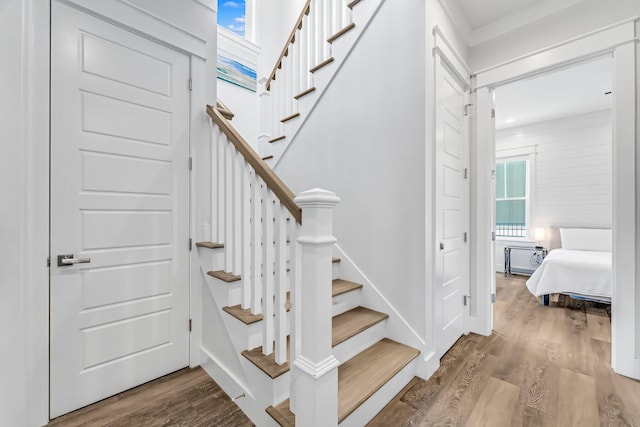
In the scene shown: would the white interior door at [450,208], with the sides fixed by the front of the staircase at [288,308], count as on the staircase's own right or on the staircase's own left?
on the staircase's own left

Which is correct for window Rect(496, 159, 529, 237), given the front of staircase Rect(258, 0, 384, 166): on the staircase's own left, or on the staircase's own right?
on the staircase's own right

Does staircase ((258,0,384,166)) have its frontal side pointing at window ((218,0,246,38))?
yes

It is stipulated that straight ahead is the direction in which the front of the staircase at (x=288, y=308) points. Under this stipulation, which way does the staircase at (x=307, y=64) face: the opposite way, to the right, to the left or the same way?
the opposite way

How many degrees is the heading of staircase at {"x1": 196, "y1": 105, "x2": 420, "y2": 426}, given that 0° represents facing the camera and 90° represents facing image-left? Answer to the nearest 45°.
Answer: approximately 315°

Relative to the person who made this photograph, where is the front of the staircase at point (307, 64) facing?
facing away from the viewer and to the left of the viewer

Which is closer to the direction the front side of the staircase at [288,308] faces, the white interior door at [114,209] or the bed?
the bed
